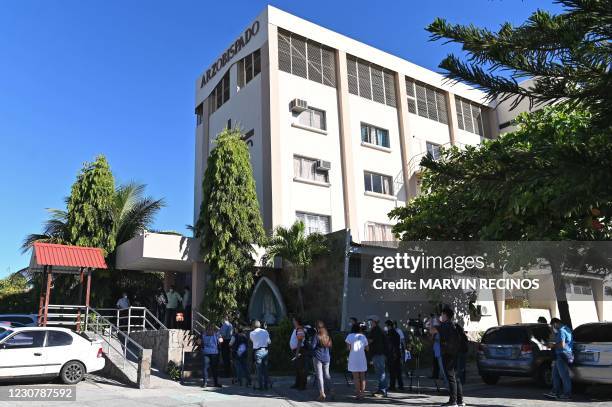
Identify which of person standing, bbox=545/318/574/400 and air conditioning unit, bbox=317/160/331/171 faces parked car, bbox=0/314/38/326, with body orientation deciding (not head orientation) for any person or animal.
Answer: the person standing

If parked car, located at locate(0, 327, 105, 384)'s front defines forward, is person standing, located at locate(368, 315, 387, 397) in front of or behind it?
behind

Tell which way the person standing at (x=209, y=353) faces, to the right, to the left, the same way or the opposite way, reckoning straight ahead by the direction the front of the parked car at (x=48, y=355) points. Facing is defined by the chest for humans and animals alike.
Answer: to the right

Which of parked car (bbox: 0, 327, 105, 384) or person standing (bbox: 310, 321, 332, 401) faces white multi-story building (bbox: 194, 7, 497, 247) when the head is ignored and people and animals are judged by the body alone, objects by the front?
the person standing

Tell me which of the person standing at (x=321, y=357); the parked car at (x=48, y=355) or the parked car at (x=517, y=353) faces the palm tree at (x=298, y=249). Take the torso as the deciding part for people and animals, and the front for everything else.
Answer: the person standing

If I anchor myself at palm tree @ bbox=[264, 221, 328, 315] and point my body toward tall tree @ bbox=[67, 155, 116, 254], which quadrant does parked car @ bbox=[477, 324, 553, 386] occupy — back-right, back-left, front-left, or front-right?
back-left

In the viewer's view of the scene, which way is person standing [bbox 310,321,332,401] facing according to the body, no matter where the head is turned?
away from the camera

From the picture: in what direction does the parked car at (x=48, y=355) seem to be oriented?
to the viewer's left

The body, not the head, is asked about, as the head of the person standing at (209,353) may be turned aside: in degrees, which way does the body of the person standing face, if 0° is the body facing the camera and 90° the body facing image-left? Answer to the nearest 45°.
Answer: approximately 180°
